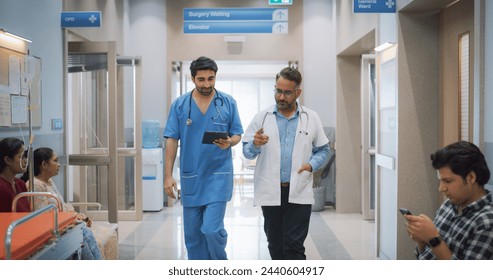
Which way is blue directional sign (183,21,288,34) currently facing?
toward the camera

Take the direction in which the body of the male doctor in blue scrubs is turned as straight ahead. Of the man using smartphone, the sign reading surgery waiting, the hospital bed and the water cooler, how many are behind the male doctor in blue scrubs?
2

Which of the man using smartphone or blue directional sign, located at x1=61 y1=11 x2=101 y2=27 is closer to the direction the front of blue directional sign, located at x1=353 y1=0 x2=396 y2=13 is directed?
the man using smartphone

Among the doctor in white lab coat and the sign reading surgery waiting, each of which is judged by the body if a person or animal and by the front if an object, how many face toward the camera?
2

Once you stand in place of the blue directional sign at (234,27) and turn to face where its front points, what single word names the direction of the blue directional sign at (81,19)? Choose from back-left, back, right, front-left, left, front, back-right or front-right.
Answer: front-right

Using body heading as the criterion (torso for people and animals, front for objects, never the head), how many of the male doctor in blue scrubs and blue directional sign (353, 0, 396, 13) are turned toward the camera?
2

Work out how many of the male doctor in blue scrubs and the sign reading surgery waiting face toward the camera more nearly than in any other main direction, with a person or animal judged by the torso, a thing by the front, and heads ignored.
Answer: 2

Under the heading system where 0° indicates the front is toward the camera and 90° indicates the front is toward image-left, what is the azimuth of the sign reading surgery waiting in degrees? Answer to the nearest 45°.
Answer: approximately 0°

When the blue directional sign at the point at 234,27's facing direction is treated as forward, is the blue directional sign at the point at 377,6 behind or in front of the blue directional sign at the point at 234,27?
in front

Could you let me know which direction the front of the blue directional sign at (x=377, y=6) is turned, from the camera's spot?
facing the viewer

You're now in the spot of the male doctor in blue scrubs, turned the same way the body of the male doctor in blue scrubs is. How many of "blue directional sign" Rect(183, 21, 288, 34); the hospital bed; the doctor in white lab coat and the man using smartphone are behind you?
1

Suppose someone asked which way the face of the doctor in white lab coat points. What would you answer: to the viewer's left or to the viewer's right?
to the viewer's left

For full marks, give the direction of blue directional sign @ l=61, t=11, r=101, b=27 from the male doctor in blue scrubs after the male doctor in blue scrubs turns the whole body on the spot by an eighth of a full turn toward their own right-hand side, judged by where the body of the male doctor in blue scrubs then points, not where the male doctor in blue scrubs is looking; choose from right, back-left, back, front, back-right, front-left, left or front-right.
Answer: right

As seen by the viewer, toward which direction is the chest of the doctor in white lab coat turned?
toward the camera

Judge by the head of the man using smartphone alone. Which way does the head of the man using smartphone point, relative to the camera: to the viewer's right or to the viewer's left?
to the viewer's left
